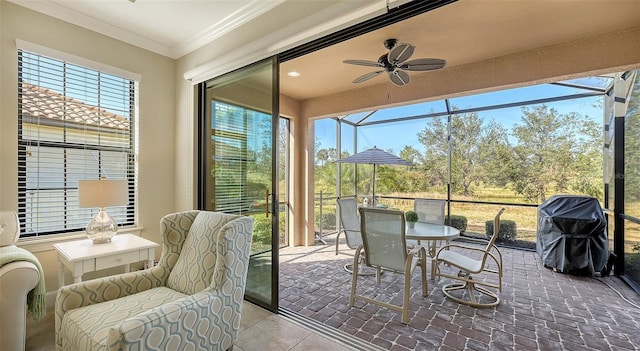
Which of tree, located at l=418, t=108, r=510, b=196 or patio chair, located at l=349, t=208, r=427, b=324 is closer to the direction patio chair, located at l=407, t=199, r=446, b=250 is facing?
the patio chair

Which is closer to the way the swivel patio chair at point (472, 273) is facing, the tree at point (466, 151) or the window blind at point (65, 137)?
the window blind

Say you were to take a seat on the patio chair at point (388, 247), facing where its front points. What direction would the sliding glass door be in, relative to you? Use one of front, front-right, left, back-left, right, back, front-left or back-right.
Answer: back-left

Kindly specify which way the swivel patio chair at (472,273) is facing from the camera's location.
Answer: facing to the left of the viewer

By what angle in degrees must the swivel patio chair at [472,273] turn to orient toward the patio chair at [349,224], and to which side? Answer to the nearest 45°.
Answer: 0° — it already faces it

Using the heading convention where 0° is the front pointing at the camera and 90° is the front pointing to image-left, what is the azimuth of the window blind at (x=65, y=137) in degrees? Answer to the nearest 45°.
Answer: approximately 315°
